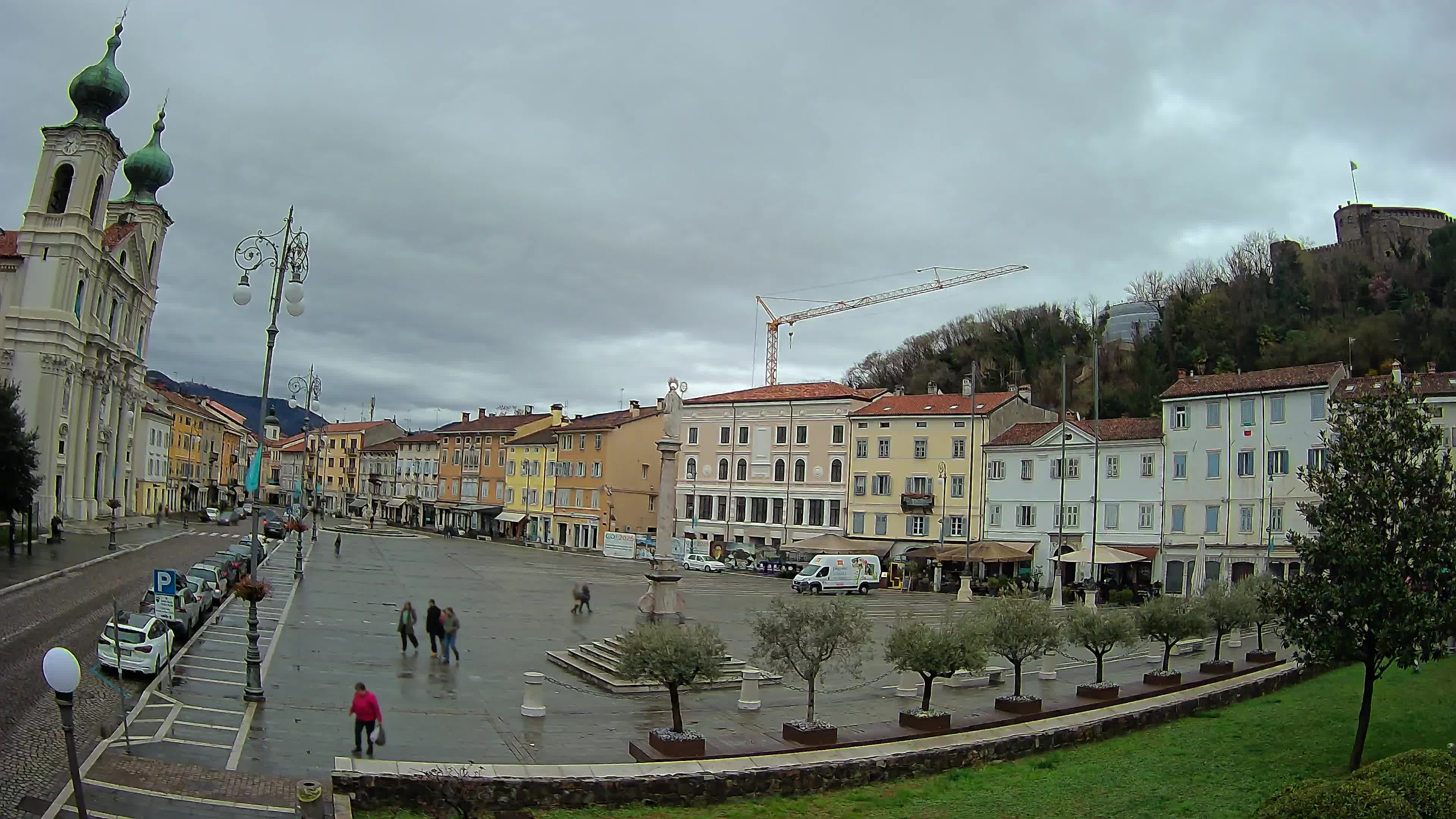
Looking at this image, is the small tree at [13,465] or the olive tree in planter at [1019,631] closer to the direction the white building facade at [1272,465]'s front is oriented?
the olive tree in planter

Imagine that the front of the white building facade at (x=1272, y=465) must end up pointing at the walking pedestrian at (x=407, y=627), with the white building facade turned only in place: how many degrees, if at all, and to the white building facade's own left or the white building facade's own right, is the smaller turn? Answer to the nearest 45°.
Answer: approximately 45° to the white building facade's own right

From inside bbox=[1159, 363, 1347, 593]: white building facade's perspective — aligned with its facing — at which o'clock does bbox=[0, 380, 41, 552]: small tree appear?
The small tree is roughly at 2 o'clock from the white building facade.

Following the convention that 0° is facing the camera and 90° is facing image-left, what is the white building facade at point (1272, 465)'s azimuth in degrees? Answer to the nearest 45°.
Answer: approximately 0°

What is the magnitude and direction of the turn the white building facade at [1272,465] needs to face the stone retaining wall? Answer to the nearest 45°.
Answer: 0° — it already faces it

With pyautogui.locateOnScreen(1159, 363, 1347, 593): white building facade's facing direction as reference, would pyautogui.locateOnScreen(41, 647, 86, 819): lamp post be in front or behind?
in front

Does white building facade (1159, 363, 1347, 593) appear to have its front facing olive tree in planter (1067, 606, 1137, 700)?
yes

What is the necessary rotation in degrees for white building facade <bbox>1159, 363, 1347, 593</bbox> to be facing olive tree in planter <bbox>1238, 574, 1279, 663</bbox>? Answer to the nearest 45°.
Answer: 0° — it already faces it

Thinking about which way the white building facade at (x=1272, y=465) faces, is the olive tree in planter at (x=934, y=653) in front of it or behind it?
in front

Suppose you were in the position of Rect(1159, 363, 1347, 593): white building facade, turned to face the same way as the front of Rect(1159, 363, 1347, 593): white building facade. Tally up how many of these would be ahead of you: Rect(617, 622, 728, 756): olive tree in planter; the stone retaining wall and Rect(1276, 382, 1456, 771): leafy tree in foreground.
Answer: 3
